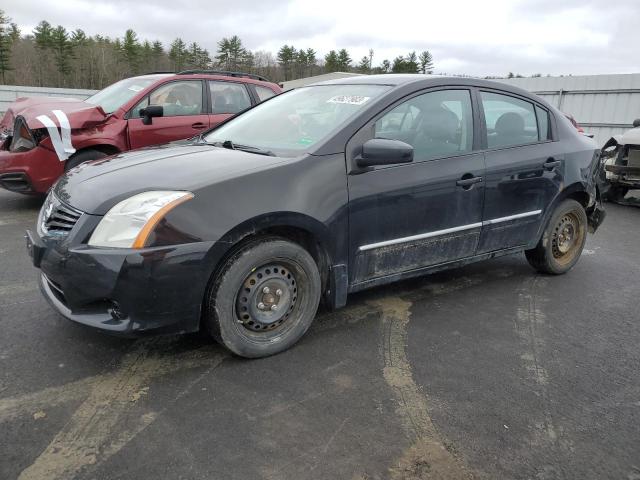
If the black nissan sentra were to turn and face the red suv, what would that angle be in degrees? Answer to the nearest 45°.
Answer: approximately 90° to its right

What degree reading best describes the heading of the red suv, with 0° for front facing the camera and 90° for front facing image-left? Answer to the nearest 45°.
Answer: approximately 45°

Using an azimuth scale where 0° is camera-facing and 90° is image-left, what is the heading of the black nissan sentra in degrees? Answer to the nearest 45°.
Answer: approximately 45°
